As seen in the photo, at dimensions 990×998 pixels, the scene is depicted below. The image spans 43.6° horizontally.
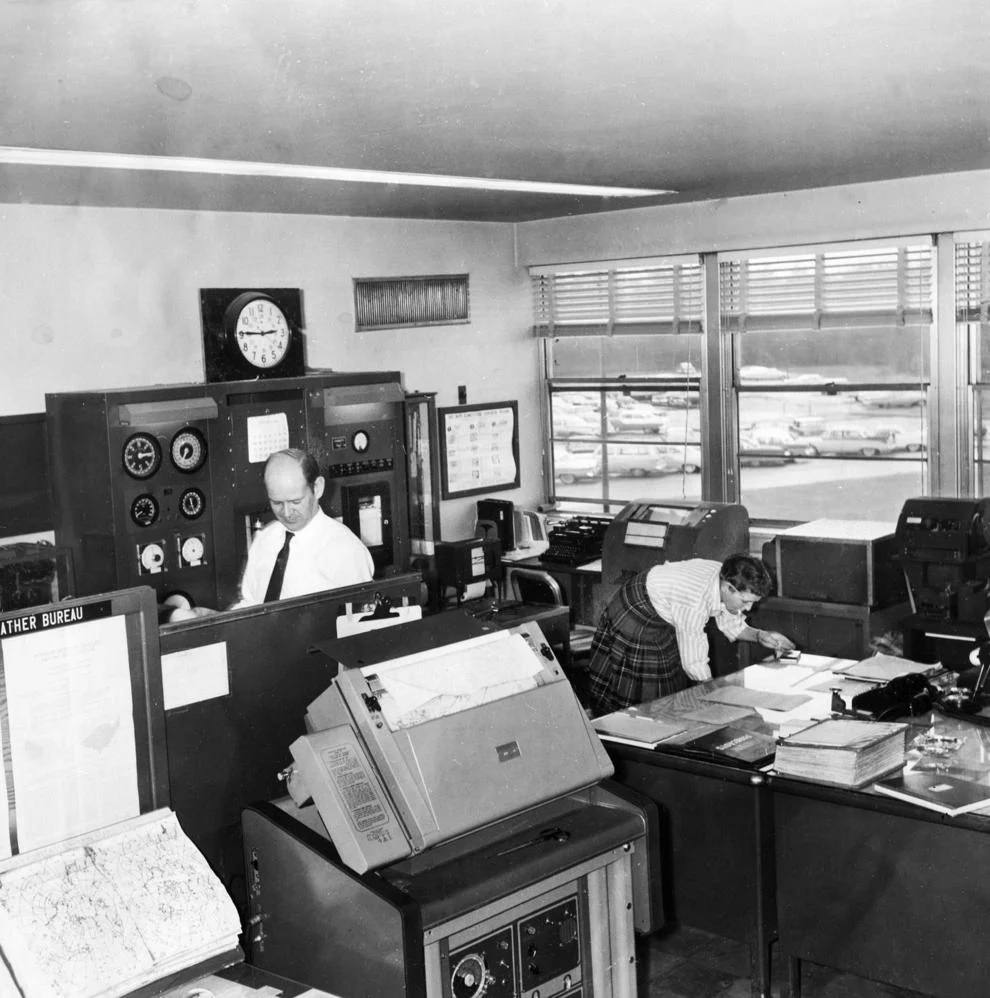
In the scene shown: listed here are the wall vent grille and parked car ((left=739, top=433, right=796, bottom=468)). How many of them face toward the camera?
1

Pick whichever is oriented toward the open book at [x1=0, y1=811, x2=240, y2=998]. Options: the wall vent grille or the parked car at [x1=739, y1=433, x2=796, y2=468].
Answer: the wall vent grille

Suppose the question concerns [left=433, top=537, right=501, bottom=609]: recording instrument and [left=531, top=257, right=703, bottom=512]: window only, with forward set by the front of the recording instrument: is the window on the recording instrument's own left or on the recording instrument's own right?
on the recording instrument's own left

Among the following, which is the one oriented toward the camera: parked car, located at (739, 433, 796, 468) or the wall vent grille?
the wall vent grille

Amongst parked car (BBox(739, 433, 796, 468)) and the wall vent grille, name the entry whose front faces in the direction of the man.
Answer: the wall vent grille

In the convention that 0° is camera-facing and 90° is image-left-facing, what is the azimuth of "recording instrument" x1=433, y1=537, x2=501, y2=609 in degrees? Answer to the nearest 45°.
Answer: approximately 315°

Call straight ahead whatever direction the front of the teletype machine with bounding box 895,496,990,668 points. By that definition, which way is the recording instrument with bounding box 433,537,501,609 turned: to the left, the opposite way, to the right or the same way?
to the left

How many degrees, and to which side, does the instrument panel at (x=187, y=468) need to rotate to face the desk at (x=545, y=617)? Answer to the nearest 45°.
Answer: approximately 45° to its left

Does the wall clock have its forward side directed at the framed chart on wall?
no

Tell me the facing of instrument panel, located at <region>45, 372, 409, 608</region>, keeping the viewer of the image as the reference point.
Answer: facing the viewer and to the right of the viewer

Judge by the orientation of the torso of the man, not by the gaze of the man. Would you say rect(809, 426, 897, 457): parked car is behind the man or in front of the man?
behind

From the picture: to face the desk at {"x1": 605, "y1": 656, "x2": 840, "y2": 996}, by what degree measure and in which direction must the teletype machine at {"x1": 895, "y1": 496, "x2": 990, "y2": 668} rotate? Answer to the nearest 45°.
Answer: approximately 45° to its left

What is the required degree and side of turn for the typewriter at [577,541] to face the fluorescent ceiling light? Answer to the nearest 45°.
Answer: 0° — it already faces it

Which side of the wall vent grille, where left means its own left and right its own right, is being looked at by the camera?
front
